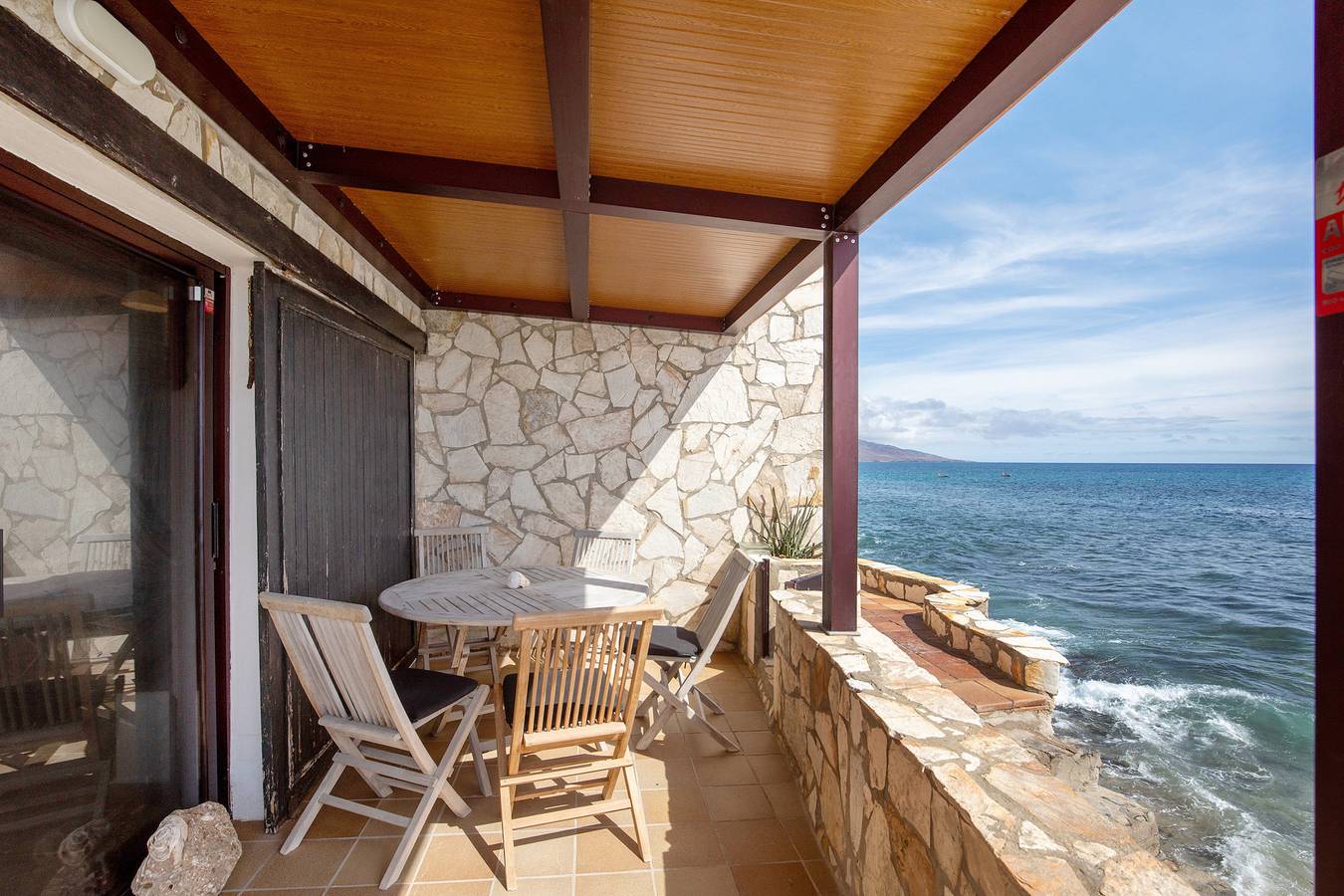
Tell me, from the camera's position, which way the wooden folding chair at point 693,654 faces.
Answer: facing to the left of the viewer

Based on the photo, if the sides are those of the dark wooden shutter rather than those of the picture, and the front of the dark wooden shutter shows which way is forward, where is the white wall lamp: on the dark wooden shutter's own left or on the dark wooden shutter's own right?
on the dark wooden shutter's own right

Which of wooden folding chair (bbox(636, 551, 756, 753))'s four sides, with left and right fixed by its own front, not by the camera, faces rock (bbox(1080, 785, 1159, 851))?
back

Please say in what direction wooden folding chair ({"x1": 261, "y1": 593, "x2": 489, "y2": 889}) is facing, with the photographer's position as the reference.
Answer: facing away from the viewer and to the right of the viewer

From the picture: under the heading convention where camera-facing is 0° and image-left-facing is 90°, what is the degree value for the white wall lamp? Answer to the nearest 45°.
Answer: approximately 315°

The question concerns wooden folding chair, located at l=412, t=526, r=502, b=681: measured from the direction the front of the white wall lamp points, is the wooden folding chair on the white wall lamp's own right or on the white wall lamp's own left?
on the white wall lamp's own left

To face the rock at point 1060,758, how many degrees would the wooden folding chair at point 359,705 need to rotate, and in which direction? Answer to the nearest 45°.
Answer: approximately 45° to its right

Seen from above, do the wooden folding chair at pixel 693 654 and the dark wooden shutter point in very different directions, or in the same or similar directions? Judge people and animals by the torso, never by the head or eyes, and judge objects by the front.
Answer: very different directions
